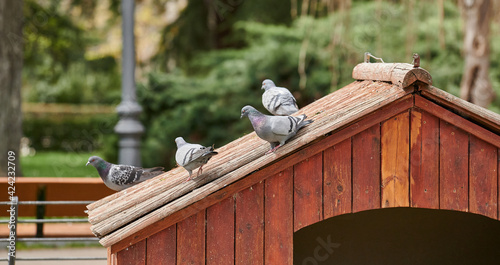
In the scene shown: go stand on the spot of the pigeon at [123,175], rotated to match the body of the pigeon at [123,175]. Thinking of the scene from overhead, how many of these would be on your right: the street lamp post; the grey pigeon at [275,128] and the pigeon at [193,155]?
1

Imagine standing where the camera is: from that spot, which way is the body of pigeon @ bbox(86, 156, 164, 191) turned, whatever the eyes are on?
to the viewer's left

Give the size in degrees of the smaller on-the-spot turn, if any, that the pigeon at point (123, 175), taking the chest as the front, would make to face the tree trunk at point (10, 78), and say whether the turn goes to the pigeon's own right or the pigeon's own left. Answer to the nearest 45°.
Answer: approximately 90° to the pigeon's own right

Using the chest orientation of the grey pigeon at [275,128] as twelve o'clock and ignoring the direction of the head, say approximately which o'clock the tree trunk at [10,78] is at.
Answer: The tree trunk is roughly at 2 o'clock from the grey pigeon.

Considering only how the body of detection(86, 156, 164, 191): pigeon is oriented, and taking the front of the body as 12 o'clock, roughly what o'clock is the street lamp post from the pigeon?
The street lamp post is roughly at 3 o'clock from the pigeon.

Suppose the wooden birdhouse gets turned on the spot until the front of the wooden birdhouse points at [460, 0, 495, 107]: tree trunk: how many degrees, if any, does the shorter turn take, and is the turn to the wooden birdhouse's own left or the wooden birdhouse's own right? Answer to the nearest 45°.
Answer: approximately 135° to the wooden birdhouse's own left

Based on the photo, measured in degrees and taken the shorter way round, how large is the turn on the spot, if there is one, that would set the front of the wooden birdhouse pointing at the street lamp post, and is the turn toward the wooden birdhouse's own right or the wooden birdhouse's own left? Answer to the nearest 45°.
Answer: approximately 135° to the wooden birdhouse's own right

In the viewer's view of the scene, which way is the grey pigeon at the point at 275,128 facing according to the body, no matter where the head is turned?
to the viewer's left

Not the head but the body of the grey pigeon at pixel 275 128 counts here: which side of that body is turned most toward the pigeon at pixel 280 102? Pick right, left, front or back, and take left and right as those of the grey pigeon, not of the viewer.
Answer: right

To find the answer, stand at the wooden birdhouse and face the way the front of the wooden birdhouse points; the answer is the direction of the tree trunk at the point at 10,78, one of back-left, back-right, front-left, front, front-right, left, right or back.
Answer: back-right
